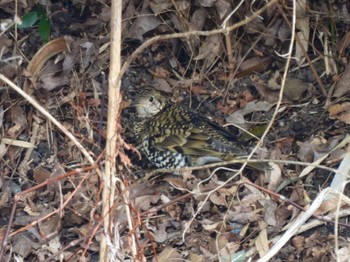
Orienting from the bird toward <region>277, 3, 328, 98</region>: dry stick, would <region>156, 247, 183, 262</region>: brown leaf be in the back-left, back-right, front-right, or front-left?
back-right

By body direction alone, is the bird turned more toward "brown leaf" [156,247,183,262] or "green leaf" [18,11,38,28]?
the green leaf

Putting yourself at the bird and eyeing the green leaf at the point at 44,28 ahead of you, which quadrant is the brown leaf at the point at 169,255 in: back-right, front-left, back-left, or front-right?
back-left

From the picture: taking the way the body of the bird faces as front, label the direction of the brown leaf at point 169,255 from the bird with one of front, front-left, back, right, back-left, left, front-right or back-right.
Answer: left

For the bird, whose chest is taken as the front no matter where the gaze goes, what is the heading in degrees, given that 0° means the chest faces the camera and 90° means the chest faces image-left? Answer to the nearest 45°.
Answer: approximately 90°

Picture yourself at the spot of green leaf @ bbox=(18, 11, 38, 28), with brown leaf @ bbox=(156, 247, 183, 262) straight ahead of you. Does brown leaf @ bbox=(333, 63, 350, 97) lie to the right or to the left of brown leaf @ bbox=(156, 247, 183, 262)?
left

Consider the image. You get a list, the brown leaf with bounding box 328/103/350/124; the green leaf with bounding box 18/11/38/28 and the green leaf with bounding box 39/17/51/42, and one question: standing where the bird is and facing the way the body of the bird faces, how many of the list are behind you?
1

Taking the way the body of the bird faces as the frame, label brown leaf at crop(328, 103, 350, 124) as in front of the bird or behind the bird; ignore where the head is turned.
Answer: behind

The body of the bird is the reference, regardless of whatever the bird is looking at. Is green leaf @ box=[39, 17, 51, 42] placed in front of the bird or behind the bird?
in front

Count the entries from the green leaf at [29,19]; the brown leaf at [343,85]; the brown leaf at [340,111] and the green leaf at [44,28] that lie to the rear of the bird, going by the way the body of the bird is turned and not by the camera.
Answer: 2

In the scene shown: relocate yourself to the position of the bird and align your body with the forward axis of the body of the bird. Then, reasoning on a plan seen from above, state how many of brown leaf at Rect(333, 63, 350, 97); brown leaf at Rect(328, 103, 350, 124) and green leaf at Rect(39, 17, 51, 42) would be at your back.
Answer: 2

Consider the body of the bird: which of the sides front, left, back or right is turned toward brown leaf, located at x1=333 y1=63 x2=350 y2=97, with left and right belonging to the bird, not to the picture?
back

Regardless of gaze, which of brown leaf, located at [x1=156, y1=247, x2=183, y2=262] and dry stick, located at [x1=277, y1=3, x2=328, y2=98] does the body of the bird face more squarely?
the brown leaf
